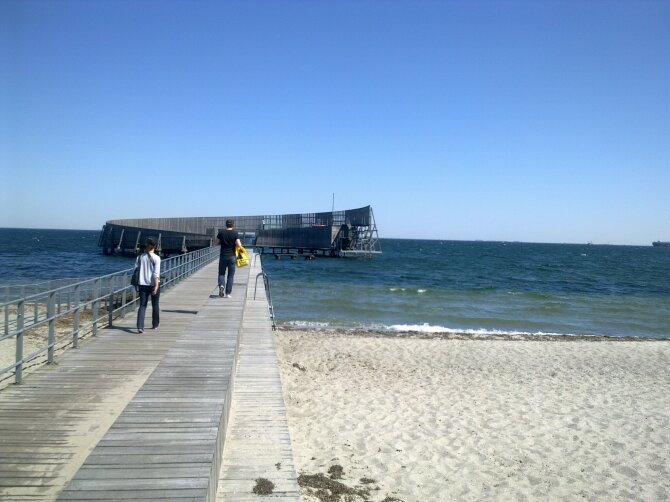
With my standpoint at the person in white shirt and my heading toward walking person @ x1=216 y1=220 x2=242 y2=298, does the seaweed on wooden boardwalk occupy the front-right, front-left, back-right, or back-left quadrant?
back-right

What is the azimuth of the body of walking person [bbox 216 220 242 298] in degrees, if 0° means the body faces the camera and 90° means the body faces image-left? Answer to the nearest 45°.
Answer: approximately 180°

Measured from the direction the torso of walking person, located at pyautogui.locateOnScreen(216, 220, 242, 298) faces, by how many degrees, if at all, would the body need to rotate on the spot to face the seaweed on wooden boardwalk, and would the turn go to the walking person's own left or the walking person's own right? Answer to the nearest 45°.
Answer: approximately 180°

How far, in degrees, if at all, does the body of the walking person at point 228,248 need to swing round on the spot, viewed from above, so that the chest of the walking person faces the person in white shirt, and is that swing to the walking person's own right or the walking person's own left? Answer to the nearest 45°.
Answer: approximately 135° to the walking person's own left

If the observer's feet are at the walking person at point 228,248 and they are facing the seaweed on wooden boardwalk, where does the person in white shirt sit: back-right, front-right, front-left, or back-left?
front-right
